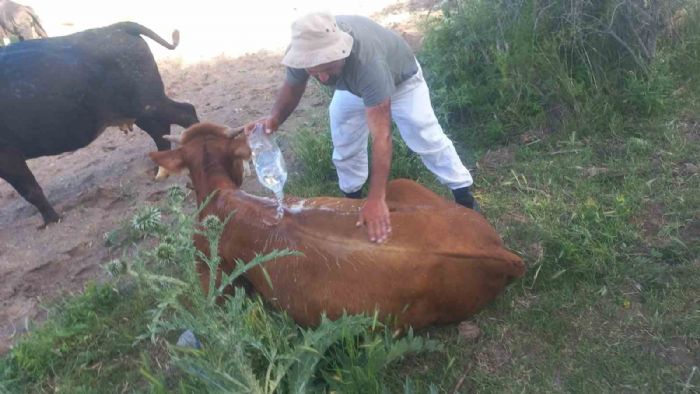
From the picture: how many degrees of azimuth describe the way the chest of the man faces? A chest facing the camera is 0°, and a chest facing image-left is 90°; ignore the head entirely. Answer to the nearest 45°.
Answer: approximately 45°

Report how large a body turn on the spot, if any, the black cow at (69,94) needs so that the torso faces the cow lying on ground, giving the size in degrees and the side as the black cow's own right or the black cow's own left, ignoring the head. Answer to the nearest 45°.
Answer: approximately 90° to the black cow's own left

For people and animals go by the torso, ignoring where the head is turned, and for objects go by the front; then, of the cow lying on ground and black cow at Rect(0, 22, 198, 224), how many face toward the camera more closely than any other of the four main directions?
0

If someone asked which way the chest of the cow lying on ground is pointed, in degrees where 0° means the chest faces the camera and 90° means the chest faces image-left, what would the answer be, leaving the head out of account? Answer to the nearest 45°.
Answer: approximately 135°

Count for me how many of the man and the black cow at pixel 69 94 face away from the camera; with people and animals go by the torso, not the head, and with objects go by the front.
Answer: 0

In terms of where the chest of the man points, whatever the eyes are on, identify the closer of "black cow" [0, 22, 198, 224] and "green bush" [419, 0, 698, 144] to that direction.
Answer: the black cow

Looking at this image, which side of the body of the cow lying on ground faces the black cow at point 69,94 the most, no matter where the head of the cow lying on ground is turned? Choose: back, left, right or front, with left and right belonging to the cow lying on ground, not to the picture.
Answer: front

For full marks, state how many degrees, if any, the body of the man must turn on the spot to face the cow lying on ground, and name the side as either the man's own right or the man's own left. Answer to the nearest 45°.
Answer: approximately 45° to the man's own left

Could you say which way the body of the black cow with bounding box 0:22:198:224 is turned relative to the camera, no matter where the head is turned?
to the viewer's left
